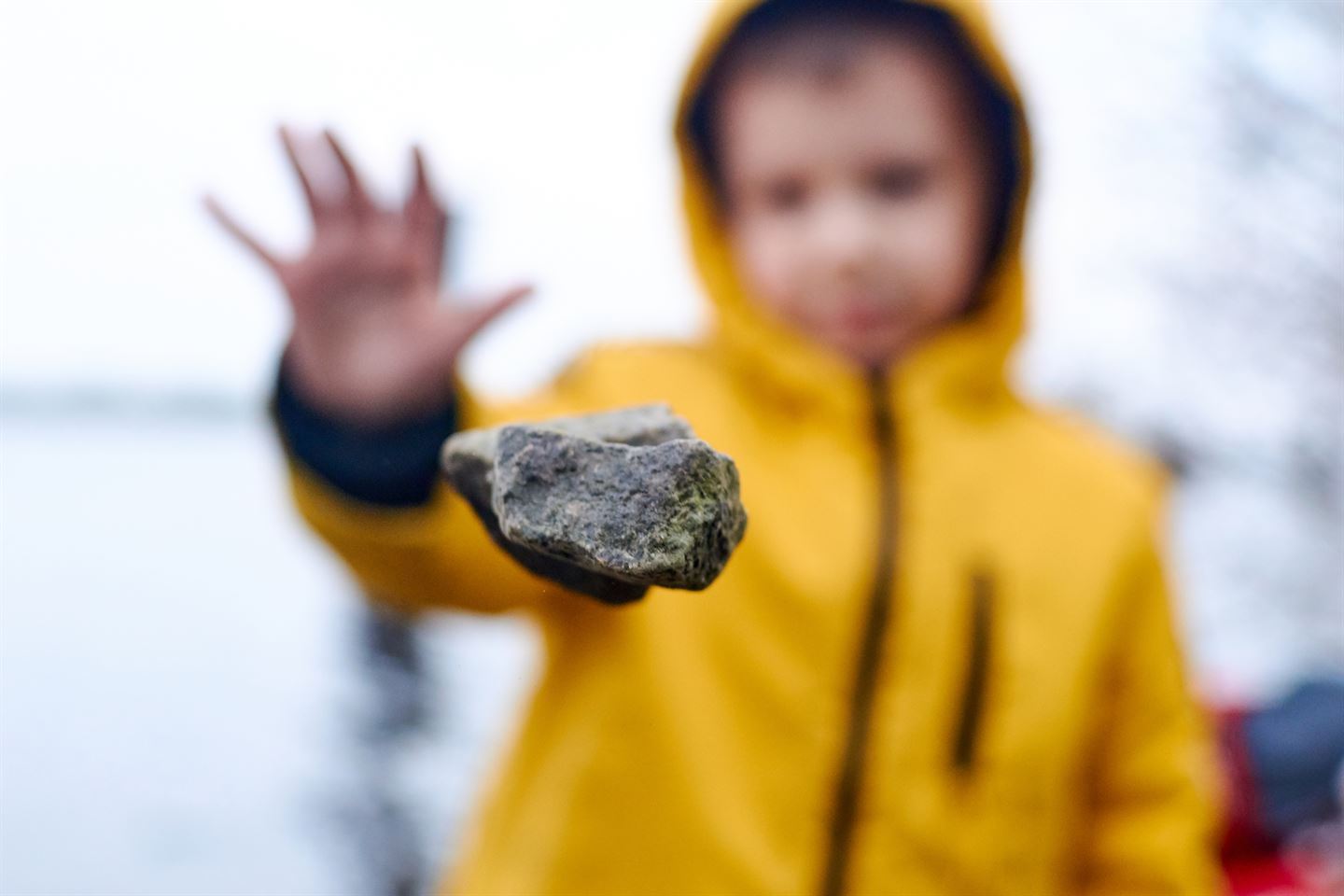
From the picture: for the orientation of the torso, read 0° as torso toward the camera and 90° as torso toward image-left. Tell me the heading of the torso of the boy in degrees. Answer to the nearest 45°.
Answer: approximately 0°
